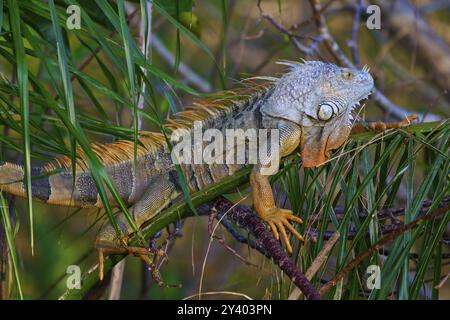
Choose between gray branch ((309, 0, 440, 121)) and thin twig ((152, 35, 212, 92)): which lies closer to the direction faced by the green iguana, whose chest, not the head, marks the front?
the gray branch

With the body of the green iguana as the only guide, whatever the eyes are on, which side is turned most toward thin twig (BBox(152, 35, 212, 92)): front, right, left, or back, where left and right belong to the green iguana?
left

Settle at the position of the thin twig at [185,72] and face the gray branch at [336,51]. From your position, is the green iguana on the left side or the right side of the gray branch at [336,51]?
right

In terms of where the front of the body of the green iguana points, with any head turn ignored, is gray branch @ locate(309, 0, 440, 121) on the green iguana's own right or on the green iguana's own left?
on the green iguana's own left

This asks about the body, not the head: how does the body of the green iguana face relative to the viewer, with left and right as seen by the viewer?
facing to the right of the viewer
